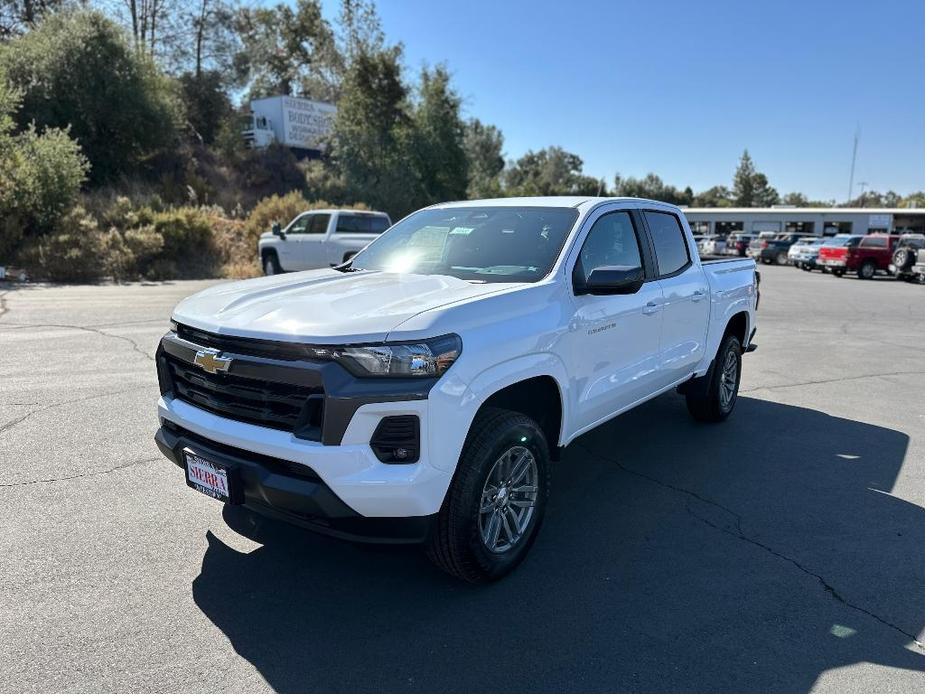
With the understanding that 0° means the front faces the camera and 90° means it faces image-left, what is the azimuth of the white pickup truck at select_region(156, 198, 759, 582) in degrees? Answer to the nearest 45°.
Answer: approximately 45°

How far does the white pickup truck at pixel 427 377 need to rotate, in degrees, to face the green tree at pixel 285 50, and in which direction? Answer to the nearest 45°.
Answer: approximately 135° to its right

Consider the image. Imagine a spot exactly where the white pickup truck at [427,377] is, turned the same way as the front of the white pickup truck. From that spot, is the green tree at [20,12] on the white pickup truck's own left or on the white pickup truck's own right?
on the white pickup truck's own right

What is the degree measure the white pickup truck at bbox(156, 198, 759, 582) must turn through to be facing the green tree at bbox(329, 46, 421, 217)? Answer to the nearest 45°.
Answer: approximately 135° to its right

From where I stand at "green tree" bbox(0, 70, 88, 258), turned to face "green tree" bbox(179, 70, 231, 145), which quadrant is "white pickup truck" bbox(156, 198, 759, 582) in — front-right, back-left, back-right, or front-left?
back-right

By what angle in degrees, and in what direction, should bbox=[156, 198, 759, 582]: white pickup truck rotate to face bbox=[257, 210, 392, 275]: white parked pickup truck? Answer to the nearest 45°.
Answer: approximately 135° to its right

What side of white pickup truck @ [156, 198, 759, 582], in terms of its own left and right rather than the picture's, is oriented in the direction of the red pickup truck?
back
